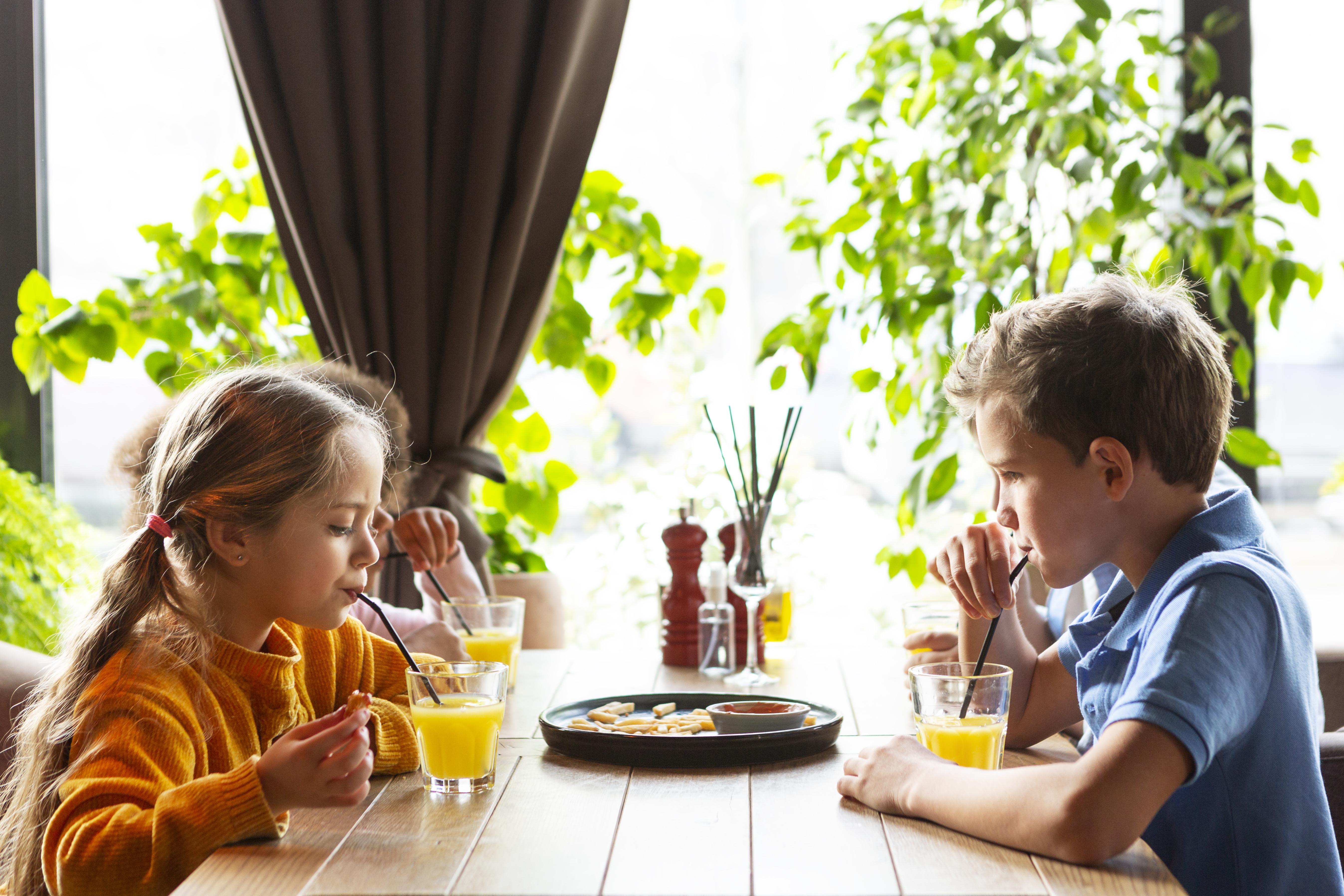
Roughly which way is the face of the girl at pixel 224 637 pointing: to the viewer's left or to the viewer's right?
to the viewer's right

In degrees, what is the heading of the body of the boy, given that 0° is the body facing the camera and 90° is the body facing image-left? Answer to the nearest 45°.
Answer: approximately 90°

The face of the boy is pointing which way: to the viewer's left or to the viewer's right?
to the viewer's left

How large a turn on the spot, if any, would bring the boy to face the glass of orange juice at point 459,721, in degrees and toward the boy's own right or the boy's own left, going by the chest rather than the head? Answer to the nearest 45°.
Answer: approximately 45° to the boy's own left

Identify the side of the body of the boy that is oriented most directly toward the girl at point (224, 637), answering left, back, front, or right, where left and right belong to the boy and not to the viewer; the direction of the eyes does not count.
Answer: front

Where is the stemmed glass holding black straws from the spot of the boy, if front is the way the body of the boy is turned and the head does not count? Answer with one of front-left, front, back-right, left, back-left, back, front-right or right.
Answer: front-right

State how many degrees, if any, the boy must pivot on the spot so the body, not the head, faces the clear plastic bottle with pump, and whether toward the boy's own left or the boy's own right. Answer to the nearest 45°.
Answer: approximately 45° to the boy's own right

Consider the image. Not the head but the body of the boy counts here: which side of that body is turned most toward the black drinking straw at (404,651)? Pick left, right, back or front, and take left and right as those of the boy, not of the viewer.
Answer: front

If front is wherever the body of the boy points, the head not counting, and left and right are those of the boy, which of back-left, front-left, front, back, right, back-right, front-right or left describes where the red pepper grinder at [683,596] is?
front-right
